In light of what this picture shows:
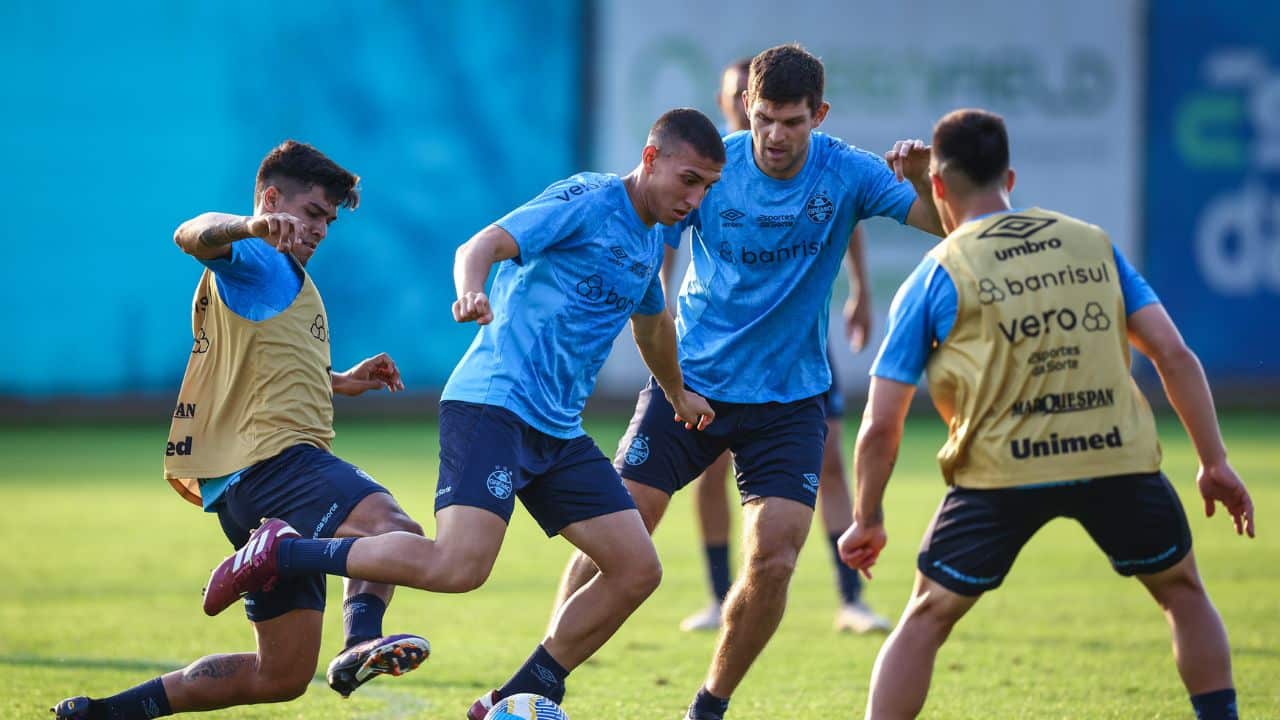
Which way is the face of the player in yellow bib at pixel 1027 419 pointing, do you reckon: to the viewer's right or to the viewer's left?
to the viewer's left

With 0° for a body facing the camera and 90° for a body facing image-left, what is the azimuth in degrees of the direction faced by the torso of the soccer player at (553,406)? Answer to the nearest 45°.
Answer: approximately 315°

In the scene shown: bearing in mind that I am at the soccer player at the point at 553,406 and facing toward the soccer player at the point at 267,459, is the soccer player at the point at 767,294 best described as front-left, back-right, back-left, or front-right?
back-right

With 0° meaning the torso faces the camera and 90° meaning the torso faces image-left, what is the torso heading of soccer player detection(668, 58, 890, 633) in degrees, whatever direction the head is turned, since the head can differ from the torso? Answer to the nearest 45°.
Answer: approximately 0°

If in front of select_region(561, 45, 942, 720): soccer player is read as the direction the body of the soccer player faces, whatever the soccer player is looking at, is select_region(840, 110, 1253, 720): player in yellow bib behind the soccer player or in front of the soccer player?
in front

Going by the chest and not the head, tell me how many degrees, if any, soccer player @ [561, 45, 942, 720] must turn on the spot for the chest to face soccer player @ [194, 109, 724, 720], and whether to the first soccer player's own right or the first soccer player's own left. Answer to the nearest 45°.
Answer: approximately 45° to the first soccer player's own right

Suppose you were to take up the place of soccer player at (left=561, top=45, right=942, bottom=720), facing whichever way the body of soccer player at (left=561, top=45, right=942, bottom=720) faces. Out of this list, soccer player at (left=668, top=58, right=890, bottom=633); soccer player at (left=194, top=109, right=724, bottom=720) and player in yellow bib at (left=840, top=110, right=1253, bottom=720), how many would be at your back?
1

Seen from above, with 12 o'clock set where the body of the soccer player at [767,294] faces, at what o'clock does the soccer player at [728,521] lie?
the soccer player at [728,521] is roughly at 6 o'clock from the soccer player at [767,294].

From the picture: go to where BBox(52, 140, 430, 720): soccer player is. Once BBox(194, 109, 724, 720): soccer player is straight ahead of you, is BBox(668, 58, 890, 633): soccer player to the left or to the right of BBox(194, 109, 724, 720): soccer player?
left

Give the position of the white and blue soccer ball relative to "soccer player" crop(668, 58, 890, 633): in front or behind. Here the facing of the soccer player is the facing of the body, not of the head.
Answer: in front

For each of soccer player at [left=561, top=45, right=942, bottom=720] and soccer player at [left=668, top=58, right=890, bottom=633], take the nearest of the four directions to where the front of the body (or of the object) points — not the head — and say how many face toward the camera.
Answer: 2

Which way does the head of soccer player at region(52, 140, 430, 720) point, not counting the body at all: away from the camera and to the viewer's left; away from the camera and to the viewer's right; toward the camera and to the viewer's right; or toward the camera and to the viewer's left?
toward the camera and to the viewer's right
